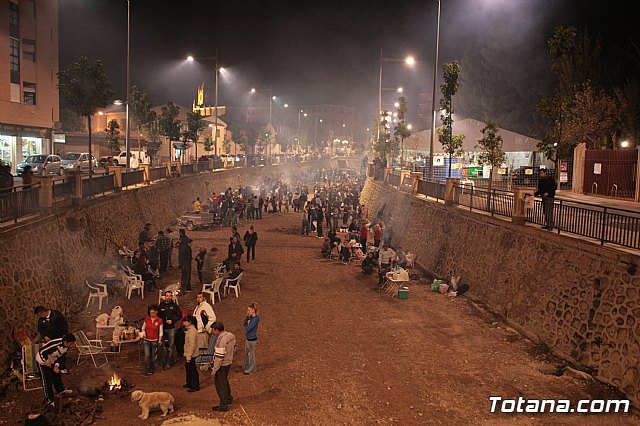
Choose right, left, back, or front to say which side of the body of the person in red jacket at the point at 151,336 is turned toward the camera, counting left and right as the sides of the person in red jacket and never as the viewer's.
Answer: front

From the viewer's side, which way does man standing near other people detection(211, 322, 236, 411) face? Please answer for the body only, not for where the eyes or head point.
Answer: to the viewer's left

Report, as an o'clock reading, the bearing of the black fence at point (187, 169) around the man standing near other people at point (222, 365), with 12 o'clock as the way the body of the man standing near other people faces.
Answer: The black fence is roughly at 3 o'clock from the man standing near other people.

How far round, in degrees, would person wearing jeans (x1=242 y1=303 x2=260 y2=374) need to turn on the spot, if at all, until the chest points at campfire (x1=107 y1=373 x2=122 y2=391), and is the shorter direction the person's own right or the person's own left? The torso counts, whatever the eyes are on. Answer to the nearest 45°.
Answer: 0° — they already face it

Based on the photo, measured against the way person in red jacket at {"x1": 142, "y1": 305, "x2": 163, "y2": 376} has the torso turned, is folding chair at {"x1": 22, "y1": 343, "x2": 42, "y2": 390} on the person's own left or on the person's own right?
on the person's own right

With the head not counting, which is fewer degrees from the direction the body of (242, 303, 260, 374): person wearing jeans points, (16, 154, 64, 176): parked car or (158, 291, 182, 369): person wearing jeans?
the person wearing jeans

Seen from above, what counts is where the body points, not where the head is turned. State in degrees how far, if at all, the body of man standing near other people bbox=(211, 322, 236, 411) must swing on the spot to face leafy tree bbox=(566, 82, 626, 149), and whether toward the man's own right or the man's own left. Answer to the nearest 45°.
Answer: approximately 135° to the man's own right

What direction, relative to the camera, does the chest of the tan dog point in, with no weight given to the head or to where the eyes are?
to the viewer's left
